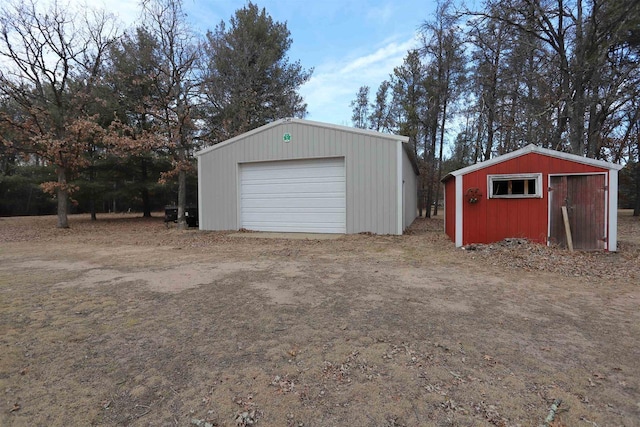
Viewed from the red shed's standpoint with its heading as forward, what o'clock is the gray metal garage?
The gray metal garage is roughly at 3 o'clock from the red shed.

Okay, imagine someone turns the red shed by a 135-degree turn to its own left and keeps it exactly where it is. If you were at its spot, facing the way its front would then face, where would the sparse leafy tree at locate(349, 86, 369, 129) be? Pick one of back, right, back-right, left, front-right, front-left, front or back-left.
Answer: left

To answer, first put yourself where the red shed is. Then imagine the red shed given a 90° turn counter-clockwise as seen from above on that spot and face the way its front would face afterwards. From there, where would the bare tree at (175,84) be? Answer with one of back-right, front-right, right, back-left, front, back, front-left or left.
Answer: back

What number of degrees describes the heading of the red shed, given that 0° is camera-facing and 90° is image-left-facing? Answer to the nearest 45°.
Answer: approximately 0°
